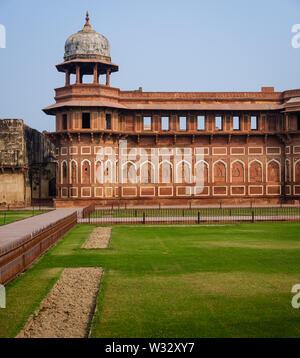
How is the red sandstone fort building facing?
toward the camera
